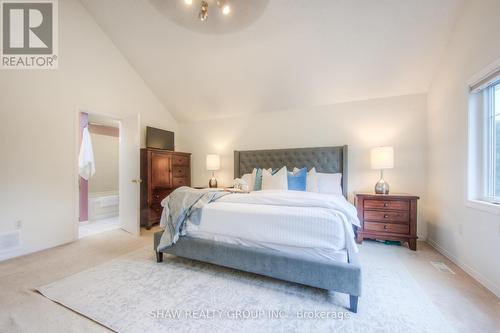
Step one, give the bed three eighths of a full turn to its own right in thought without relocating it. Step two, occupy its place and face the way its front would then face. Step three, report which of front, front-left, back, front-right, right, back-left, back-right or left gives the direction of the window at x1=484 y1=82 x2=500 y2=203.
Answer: right

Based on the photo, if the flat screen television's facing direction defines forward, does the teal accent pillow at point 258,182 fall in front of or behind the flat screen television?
in front

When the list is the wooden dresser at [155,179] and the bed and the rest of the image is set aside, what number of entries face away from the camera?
0

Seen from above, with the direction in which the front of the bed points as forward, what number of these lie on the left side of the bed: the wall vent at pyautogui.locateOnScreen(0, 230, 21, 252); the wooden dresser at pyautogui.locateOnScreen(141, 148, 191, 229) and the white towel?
0

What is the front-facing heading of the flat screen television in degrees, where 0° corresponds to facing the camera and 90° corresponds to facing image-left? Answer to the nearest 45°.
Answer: approximately 315°

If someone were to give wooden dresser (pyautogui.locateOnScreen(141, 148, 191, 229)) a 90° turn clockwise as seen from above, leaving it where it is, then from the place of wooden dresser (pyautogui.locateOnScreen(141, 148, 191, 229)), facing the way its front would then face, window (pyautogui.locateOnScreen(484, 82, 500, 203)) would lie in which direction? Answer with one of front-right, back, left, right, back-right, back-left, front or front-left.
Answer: left

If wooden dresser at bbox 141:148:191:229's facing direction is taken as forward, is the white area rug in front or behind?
in front

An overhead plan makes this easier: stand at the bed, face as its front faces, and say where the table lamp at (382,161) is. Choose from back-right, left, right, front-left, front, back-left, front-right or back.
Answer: back

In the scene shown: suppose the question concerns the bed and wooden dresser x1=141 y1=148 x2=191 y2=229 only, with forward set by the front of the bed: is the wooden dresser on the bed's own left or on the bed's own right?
on the bed's own right

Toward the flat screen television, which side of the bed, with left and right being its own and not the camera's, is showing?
right

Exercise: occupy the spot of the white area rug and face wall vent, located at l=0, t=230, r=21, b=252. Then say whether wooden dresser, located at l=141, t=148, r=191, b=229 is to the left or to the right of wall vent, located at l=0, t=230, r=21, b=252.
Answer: right

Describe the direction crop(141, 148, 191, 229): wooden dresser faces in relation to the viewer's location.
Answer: facing the viewer and to the right of the viewer

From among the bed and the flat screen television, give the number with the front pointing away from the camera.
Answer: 0

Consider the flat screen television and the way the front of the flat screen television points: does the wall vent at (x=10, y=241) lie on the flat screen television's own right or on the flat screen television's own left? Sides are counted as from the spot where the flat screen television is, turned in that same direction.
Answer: on the flat screen television's own right
